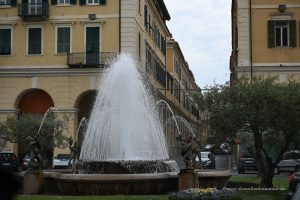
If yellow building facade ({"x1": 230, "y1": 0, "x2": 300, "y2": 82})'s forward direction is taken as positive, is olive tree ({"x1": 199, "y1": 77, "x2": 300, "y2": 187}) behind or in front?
in front

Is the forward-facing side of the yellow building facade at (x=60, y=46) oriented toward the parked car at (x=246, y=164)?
no

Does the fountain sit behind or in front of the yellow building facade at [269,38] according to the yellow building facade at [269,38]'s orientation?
in front

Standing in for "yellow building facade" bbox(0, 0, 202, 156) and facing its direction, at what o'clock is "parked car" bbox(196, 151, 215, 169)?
The parked car is roughly at 9 o'clock from the yellow building facade.

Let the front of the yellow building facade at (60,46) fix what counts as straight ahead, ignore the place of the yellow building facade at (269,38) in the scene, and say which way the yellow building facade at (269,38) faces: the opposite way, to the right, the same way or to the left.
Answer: the same way

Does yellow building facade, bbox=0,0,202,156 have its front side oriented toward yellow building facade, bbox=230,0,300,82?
no

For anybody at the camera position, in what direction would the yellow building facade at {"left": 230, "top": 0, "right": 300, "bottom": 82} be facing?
facing the viewer

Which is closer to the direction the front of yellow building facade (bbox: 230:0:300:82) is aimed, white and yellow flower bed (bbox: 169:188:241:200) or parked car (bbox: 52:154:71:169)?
the white and yellow flower bed

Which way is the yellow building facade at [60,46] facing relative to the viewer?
toward the camera

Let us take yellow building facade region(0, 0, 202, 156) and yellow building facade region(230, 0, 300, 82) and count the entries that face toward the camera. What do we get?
2
